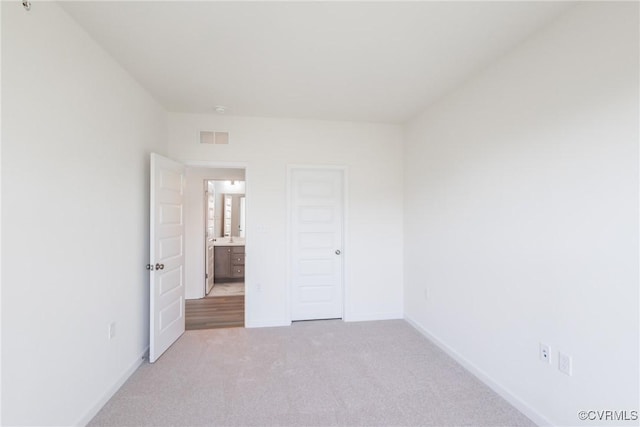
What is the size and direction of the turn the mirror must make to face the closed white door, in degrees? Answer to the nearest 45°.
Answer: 0° — it already faces it

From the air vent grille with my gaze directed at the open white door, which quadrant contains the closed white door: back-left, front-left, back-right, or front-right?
back-left

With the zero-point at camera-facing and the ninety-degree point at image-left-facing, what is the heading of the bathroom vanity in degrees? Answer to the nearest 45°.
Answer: approximately 0°

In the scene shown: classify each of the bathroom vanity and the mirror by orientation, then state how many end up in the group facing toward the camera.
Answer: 2
